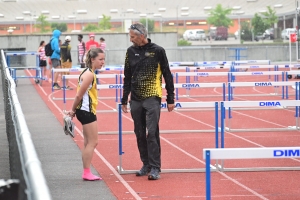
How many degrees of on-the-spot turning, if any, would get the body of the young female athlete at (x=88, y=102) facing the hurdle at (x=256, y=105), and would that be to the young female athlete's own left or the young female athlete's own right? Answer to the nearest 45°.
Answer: approximately 45° to the young female athlete's own left

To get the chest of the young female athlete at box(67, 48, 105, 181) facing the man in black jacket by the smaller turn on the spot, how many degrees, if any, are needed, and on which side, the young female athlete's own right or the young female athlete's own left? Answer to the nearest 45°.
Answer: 0° — they already face them

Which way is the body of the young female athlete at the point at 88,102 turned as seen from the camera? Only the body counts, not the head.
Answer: to the viewer's right

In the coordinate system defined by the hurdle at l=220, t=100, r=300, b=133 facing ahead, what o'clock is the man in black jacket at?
The man in black jacket is roughly at 1 o'clock from the hurdle.

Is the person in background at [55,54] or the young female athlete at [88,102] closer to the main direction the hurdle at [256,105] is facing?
the young female athlete

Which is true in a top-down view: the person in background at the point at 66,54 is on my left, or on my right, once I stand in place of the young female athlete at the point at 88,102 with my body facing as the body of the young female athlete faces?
on my left

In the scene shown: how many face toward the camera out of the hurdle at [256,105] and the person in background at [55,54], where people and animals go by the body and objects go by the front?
1

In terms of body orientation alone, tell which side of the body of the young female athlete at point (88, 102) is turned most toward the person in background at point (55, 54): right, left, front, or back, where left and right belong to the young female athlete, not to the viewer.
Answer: left

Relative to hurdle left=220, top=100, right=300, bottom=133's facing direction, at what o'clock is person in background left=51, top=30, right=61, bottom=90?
The person in background is roughly at 5 o'clock from the hurdle.

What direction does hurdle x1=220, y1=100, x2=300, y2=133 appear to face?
toward the camera
